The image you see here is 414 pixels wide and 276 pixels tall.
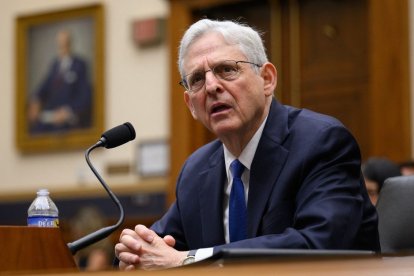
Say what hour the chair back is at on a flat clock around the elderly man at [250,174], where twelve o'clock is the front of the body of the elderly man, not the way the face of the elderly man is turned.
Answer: The chair back is roughly at 7 o'clock from the elderly man.

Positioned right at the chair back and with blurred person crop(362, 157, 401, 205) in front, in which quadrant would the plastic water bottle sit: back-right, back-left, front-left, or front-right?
back-left

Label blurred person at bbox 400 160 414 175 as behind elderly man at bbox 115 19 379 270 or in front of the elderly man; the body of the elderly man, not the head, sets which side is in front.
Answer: behind

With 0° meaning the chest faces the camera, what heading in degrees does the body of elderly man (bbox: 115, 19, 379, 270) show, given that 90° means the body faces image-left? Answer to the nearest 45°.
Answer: approximately 45°

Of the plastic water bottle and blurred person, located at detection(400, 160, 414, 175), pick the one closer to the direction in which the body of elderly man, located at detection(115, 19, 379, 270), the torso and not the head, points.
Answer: the plastic water bottle

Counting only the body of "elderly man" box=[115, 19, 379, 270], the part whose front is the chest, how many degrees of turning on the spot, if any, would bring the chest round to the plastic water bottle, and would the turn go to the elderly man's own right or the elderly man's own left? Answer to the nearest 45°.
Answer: approximately 45° to the elderly man's own right

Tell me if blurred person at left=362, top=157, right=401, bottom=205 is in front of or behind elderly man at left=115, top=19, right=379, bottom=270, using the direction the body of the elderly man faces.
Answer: behind

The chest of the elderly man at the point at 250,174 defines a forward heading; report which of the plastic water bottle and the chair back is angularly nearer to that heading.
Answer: the plastic water bottle

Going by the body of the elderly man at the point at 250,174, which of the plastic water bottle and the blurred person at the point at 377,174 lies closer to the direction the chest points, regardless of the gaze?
the plastic water bottle
